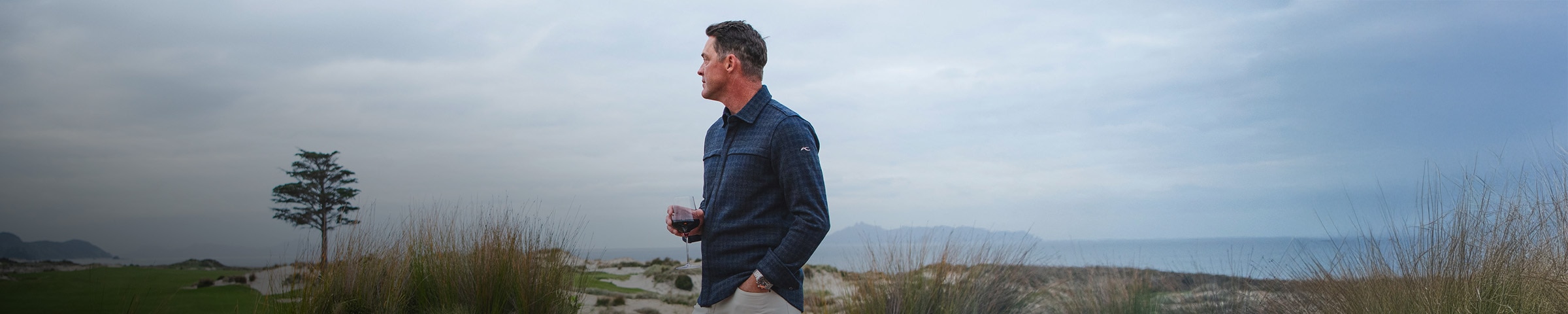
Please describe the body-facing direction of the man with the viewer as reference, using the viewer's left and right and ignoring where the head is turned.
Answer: facing the viewer and to the left of the viewer

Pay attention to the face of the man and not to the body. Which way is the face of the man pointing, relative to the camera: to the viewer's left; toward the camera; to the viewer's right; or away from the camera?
to the viewer's left

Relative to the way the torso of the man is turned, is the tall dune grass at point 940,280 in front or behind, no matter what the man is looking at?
behind

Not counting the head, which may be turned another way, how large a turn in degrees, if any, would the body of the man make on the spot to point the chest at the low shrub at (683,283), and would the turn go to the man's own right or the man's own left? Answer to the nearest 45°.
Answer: approximately 135° to the man's own right

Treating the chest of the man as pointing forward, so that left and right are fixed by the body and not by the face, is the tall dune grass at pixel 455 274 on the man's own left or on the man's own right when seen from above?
on the man's own right
